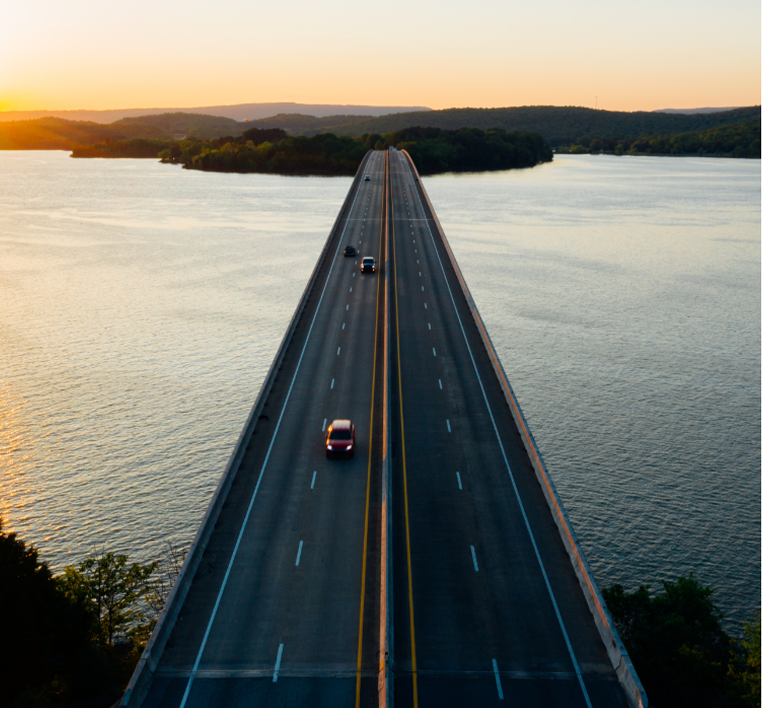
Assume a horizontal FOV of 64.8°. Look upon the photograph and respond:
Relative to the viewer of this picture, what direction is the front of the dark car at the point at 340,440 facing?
facing the viewer

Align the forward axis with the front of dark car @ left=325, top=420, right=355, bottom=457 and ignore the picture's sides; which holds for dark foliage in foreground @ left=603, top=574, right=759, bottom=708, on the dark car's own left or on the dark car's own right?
on the dark car's own left

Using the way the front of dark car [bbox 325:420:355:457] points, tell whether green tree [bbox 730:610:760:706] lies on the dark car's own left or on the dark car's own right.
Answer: on the dark car's own left

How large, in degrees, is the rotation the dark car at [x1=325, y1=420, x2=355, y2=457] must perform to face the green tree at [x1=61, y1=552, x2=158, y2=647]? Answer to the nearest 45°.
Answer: approximately 45° to its right
